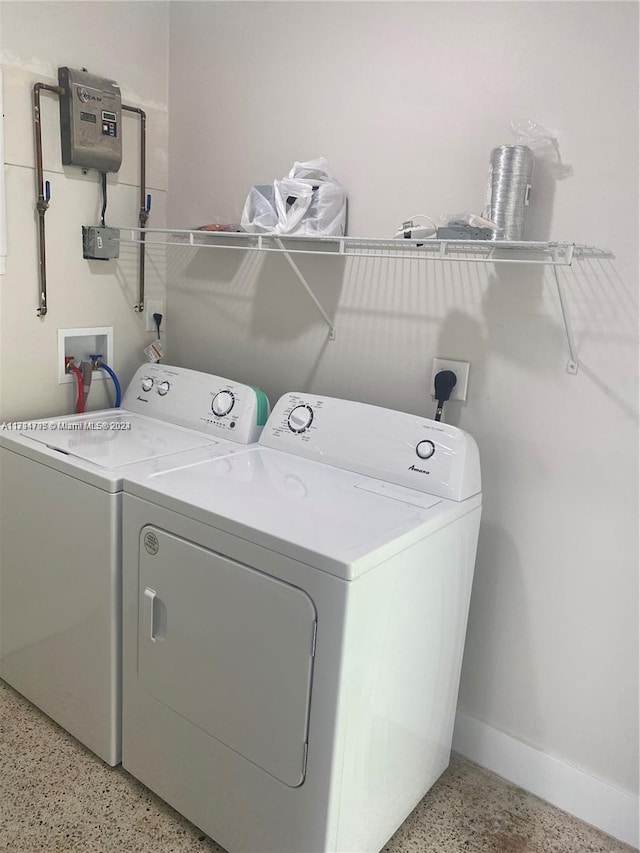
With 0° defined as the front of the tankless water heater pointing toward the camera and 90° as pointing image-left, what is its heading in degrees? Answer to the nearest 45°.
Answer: approximately 315°

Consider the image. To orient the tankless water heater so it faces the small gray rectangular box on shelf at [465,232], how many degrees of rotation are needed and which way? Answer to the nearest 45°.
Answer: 0° — it already faces it

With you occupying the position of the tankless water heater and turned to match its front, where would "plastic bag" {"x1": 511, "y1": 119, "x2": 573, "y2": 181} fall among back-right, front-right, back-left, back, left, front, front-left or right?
front

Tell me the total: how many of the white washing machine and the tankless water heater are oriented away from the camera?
0

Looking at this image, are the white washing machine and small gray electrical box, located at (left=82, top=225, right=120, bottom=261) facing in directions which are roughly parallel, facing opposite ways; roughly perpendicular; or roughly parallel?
roughly perpendicular

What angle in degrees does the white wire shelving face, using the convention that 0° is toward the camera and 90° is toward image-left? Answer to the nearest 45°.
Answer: approximately 45°

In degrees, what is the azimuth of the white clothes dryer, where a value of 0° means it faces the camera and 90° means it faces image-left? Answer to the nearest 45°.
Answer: approximately 45°

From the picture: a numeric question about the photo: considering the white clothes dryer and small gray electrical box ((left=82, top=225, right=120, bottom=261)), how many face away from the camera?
0

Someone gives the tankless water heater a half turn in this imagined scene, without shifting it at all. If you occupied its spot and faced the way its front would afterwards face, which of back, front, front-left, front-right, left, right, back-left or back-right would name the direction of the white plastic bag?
back

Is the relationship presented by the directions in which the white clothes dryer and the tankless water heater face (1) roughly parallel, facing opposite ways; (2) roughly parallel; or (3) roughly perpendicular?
roughly perpendicular

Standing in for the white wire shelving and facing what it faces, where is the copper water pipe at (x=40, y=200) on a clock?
The copper water pipe is roughly at 2 o'clock from the white wire shelving.

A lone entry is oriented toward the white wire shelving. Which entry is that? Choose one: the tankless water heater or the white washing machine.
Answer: the tankless water heater

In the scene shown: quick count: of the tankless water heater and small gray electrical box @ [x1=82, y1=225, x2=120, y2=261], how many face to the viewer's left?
0

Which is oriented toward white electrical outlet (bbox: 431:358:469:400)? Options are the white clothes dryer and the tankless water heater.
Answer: the tankless water heater

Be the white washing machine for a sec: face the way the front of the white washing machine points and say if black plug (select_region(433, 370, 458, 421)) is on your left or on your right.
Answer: on your left

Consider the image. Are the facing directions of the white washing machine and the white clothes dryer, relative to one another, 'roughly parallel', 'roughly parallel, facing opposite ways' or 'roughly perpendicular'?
roughly parallel

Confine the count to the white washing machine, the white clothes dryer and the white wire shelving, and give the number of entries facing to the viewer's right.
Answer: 0

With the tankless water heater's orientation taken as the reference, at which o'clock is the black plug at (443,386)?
The black plug is roughly at 12 o'clock from the tankless water heater.
